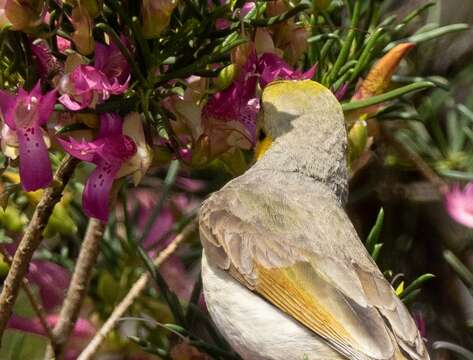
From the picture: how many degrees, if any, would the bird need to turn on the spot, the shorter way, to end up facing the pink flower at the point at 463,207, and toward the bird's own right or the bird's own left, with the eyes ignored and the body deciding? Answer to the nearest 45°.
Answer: approximately 90° to the bird's own right

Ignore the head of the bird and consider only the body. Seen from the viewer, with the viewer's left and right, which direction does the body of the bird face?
facing away from the viewer and to the left of the viewer

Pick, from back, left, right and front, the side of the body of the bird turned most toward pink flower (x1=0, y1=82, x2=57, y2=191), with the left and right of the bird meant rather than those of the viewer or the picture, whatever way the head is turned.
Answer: left

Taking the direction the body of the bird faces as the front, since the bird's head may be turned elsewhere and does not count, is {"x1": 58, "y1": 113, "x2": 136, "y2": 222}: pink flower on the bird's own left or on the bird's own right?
on the bird's own left
